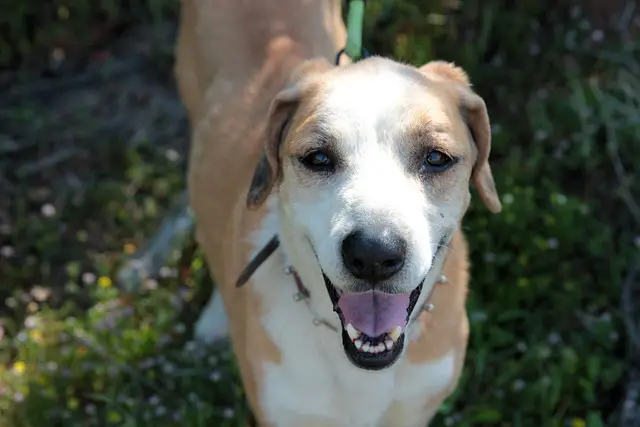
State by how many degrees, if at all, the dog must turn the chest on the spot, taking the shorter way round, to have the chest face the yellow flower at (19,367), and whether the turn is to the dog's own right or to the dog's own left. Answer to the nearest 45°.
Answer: approximately 90° to the dog's own right

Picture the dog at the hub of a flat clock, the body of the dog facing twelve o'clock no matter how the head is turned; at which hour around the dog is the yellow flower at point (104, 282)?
The yellow flower is roughly at 4 o'clock from the dog.

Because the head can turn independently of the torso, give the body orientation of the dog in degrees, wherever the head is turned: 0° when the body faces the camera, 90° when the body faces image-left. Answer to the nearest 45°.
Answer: approximately 0°
